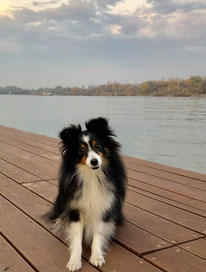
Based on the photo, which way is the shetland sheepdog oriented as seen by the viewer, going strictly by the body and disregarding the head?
toward the camera
